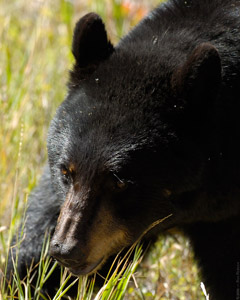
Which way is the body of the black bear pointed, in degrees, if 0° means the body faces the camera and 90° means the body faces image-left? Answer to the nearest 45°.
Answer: approximately 45°
